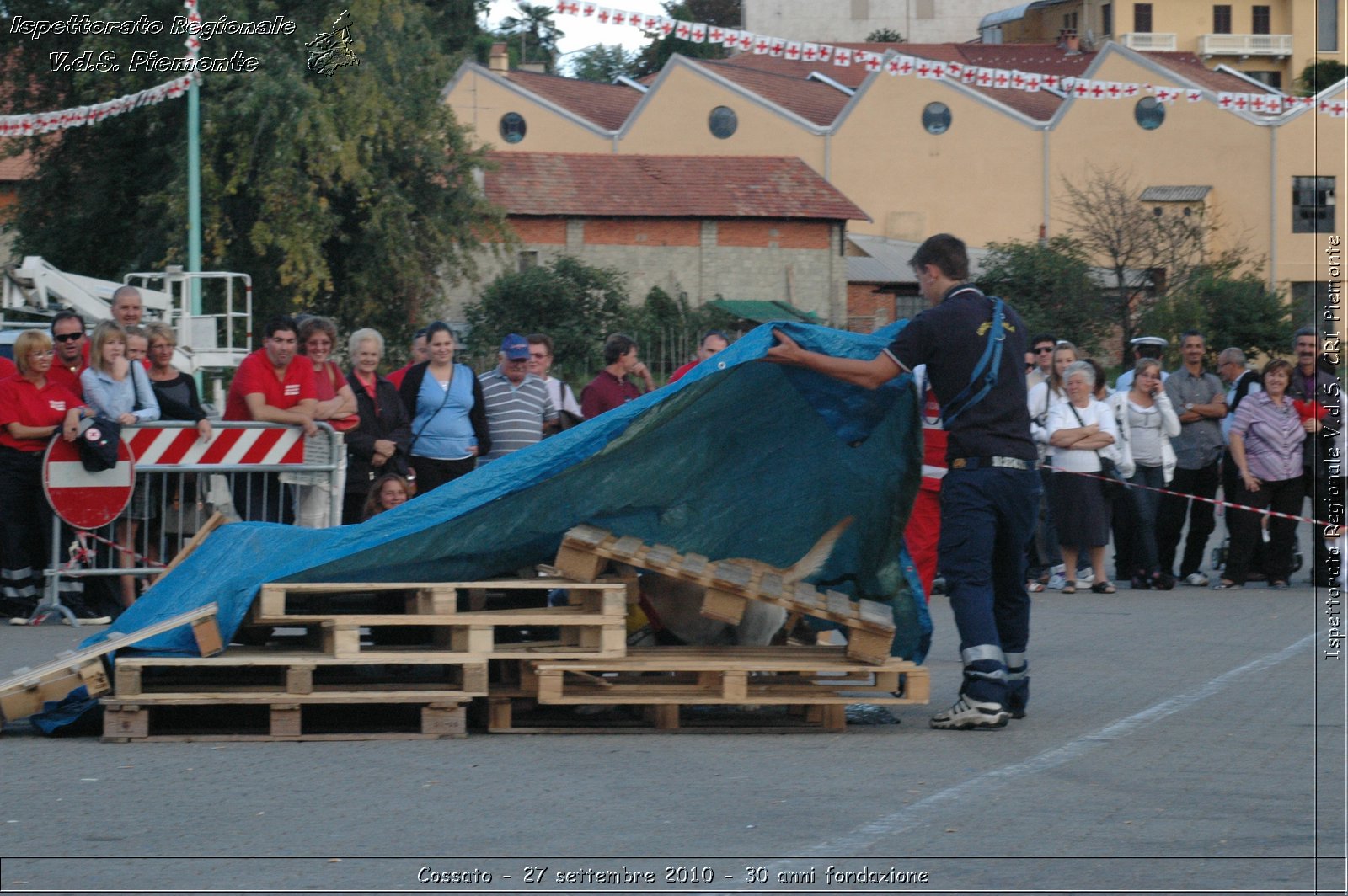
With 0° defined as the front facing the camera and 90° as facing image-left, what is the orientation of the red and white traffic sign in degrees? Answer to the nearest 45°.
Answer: approximately 0°

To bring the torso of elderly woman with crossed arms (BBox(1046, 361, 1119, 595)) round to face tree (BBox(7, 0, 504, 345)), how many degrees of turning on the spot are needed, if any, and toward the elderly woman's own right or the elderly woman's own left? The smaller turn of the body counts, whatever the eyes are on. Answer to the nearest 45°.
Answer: approximately 135° to the elderly woman's own right

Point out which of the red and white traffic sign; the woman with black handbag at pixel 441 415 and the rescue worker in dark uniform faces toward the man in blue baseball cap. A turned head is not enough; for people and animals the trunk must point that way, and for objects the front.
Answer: the rescue worker in dark uniform

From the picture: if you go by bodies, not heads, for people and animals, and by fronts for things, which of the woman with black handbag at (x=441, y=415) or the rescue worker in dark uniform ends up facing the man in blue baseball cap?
the rescue worker in dark uniform

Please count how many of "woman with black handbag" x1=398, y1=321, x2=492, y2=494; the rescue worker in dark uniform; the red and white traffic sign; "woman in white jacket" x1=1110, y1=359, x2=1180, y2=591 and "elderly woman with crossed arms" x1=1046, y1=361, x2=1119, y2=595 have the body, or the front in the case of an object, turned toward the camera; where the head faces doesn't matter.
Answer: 4

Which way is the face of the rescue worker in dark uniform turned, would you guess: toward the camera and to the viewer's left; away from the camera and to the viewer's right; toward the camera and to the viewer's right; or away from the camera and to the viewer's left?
away from the camera and to the viewer's left

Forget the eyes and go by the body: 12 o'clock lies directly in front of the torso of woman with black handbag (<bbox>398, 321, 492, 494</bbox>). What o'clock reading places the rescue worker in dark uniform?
The rescue worker in dark uniform is roughly at 11 o'clock from the woman with black handbag.

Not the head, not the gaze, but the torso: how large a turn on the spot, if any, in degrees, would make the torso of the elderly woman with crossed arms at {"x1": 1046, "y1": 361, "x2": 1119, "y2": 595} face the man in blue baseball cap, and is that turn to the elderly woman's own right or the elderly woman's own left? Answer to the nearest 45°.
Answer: approximately 45° to the elderly woman's own right
